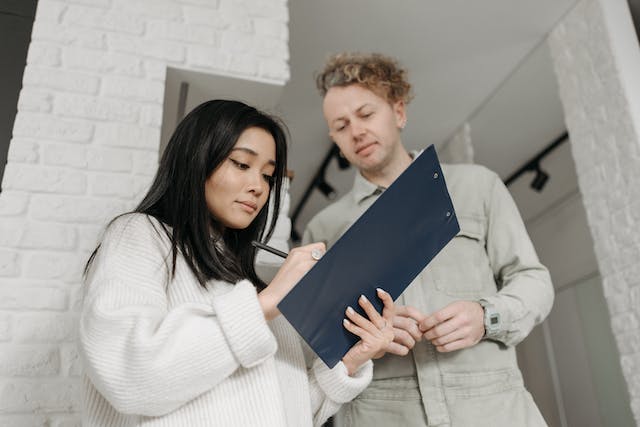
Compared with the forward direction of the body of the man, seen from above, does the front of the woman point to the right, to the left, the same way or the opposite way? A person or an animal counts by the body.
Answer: to the left

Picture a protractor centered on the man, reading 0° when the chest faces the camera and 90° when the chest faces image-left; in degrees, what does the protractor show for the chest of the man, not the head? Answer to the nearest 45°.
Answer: approximately 45°

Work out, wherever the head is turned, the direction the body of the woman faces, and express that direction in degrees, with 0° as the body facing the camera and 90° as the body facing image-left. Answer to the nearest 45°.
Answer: approximately 315°

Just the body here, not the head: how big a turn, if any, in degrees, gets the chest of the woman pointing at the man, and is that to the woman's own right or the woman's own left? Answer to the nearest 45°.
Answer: approximately 90° to the woman's own left

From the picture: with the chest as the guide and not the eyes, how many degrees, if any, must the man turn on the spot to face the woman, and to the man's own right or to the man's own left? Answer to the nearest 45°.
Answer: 0° — they already face them
